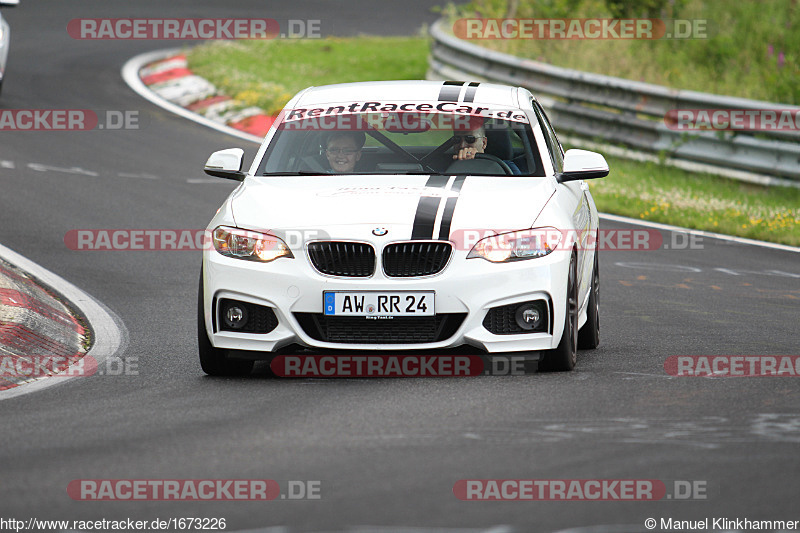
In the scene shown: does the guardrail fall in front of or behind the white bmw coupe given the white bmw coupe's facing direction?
behind

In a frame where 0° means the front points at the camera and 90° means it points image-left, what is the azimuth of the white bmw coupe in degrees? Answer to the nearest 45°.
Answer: approximately 0°

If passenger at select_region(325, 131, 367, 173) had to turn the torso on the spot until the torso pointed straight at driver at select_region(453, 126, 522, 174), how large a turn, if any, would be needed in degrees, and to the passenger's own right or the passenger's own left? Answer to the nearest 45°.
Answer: approximately 90° to the passenger's own left

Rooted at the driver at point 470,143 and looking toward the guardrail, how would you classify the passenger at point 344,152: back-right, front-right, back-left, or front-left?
back-left

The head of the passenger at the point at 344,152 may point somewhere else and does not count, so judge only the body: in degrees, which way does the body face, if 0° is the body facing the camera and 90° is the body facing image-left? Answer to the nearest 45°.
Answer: approximately 0°
